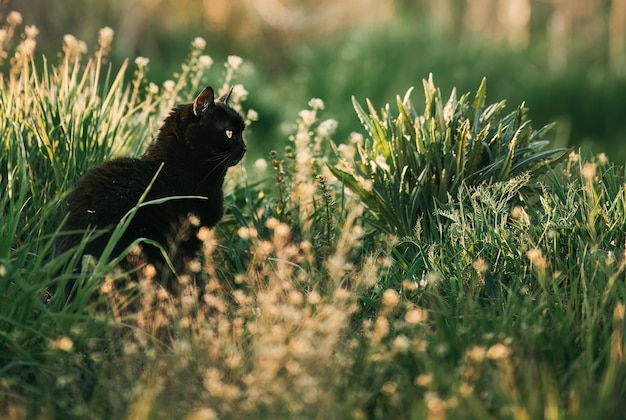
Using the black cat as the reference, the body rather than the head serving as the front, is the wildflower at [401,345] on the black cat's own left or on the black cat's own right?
on the black cat's own right

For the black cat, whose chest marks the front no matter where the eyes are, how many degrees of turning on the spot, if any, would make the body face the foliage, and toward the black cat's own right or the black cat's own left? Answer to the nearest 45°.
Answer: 0° — it already faces it

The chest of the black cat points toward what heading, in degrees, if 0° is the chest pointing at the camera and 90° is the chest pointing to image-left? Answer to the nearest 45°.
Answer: approximately 270°

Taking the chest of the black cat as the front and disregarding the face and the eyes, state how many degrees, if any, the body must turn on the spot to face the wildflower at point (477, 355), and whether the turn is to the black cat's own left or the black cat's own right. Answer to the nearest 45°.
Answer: approximately 45° to the black cat's own right

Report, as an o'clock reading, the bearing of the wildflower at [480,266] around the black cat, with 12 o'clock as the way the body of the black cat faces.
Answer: The wildflower is roughly at 1 o'clock from the black cat.
